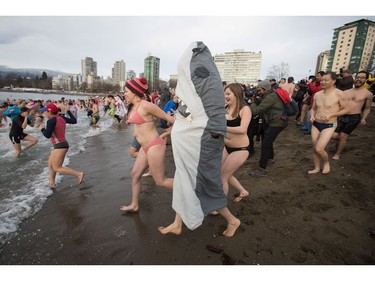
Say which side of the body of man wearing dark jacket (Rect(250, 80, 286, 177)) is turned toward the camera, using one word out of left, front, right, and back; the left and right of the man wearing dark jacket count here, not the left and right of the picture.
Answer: left

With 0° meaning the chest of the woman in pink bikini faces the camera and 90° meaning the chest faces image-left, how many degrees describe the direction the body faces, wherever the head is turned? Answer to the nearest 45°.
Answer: approximately 90°

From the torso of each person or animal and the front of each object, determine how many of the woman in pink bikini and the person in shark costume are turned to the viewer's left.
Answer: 2

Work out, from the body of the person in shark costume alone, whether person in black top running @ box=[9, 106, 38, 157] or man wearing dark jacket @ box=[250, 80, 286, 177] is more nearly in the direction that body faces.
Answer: the person in black top running

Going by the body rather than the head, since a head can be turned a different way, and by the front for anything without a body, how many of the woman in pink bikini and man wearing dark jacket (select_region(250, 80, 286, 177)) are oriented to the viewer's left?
2

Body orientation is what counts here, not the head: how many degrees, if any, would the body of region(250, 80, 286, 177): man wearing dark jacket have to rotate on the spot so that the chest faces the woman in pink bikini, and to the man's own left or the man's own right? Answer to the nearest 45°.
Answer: approximately 45° to the man's own left

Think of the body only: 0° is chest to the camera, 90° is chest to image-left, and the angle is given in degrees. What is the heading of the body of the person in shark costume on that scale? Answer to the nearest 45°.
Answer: approximately 90°
